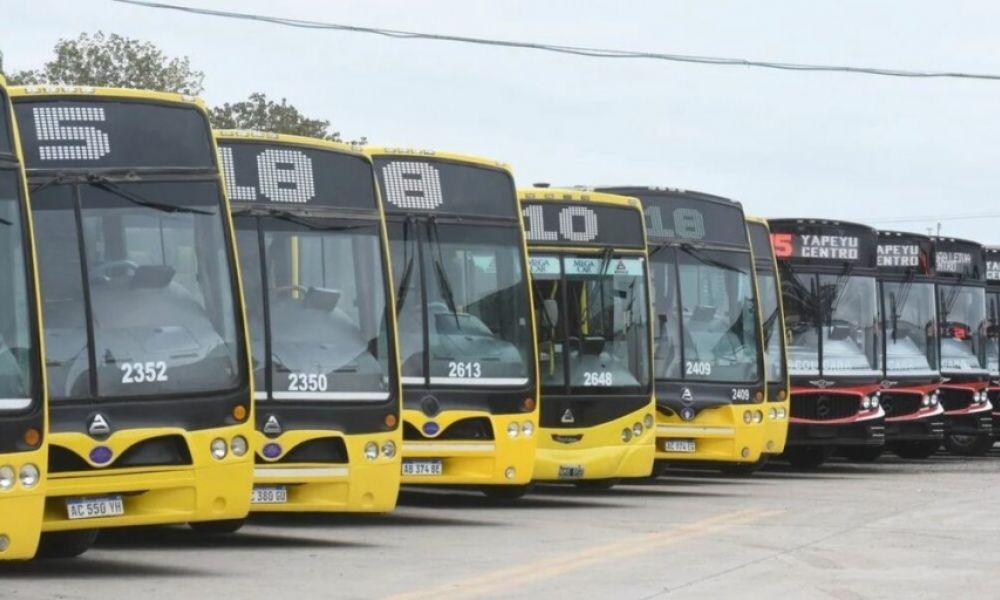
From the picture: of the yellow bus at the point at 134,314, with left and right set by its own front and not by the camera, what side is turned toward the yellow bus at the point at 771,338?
left

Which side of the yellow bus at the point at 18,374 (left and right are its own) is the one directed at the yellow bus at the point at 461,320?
left

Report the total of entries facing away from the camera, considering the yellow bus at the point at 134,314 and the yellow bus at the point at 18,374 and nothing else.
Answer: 0

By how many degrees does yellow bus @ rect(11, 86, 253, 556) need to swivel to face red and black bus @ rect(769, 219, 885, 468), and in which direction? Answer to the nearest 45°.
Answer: approximately 90° to its left

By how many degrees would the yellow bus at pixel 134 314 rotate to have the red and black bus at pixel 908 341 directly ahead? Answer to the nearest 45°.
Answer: approximately 90° to its left

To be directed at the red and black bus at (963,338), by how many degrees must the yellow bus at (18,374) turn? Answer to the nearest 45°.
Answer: approximately 90° to its left

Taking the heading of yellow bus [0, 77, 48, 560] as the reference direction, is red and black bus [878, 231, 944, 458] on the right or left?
on its left

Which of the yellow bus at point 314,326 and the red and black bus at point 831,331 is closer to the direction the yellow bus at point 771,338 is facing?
the yellow bus

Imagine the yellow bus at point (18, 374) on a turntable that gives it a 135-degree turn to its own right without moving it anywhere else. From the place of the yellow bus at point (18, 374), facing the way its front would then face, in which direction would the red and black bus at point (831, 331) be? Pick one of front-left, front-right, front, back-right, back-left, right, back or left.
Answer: back-right

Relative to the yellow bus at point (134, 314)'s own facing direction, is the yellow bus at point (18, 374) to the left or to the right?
on its right

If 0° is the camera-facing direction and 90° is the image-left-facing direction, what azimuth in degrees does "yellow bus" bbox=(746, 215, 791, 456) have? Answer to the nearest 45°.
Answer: approximately 315°

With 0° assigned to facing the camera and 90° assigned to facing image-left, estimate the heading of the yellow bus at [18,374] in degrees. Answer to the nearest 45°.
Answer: approximately 315°
